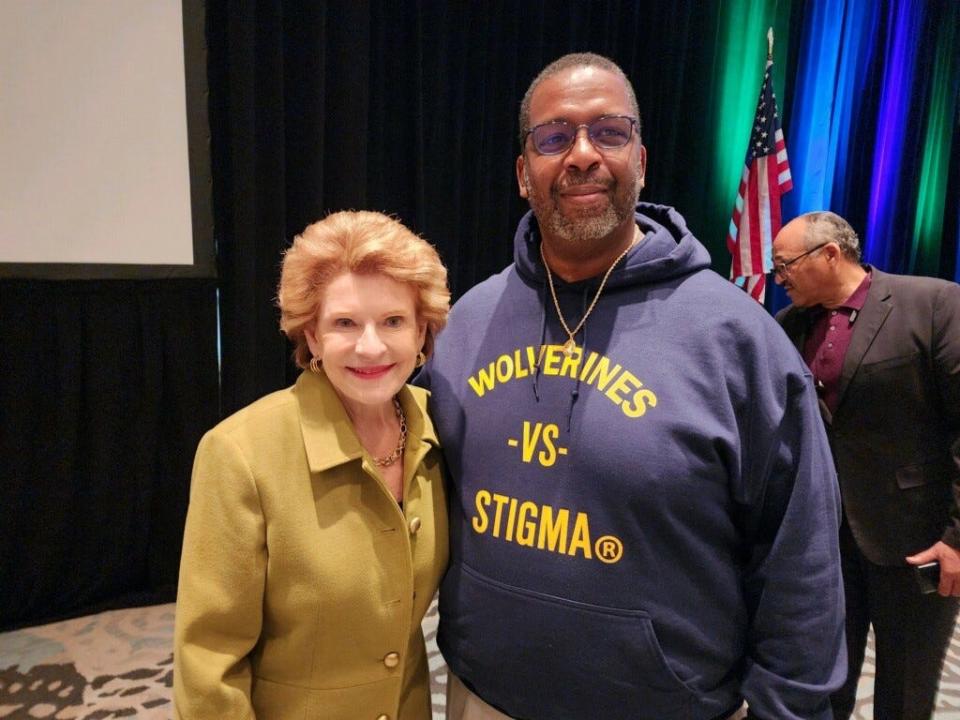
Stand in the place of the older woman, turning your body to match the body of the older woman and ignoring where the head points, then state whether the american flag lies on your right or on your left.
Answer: on your left

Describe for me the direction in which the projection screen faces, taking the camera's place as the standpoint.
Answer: facing the viewer

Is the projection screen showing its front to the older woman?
yes

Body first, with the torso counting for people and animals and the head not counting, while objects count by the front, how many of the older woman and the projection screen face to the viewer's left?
0

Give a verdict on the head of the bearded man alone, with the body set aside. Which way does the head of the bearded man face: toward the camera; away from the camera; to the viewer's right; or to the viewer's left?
toward the camera

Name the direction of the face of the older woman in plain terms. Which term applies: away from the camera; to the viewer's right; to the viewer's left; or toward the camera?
toward the camera

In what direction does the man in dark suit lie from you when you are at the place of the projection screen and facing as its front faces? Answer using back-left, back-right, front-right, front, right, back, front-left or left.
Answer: front-left

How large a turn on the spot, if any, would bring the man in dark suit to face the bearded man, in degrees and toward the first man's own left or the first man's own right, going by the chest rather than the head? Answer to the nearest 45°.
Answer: approximately 45° to the first man's own left

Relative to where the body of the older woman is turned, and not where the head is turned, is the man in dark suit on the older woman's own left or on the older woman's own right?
on the older woman's own left

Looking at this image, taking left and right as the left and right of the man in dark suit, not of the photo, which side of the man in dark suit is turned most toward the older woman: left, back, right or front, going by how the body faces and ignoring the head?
front

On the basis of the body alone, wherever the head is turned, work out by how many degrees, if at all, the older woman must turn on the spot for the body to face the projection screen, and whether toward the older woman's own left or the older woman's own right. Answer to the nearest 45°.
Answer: approximately 135° to the older woman's own left
